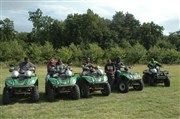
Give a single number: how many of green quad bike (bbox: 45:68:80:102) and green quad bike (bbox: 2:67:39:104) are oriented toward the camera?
2

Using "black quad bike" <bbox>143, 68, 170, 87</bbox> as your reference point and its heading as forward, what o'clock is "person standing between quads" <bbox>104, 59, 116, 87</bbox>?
The person standing between quads is roughly at 3 o'clock from the black quad bike.

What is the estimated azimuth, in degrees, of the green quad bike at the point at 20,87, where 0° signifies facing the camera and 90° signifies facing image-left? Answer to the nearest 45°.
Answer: approximately 0°

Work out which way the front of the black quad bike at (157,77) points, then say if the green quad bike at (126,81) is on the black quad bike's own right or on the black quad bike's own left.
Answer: on the black quad bike's own right

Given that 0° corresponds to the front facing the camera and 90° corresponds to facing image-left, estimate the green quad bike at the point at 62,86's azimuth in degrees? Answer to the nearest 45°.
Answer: approximately 0°

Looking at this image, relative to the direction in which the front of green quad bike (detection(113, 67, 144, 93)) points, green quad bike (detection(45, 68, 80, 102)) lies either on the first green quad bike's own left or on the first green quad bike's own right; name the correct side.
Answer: on the first green quad bike's own right

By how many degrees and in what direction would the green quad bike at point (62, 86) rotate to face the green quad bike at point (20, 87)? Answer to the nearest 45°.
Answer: approximately 90° to its right

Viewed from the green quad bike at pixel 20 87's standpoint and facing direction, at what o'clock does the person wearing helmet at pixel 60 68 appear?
The person wearing helmet is roughly at 8 o'clock from the green quad bike.

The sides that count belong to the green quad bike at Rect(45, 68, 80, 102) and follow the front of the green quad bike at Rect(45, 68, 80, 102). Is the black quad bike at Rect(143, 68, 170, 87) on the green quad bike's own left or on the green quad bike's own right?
on the green quad bike's own left
